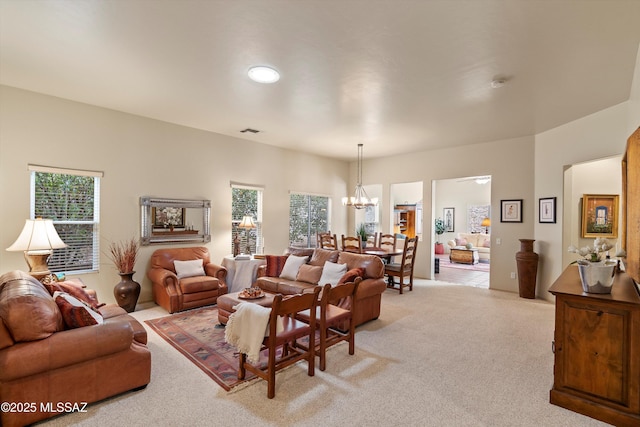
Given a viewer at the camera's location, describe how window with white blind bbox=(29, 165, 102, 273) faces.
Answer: facing the viewer and to the right of the viewer

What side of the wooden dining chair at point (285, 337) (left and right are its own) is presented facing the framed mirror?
front

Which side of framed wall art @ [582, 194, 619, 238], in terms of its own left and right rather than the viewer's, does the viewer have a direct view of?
front

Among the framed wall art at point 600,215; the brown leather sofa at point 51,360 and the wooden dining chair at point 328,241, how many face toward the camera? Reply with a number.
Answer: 1

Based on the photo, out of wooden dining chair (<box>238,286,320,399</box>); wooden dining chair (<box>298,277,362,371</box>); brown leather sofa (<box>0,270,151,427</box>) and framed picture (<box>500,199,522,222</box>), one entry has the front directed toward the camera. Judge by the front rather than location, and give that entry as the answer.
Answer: the framed picture

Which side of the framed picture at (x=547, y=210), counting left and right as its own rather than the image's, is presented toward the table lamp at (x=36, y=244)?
front

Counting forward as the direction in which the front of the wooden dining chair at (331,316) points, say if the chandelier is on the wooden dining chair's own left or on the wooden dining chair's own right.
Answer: on the wooden dining chair's own right

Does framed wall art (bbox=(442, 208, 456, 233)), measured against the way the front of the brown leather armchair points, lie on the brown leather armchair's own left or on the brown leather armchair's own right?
on the brown leather armchair's own left

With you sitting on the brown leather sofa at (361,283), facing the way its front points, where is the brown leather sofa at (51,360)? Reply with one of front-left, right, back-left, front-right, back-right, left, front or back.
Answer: front

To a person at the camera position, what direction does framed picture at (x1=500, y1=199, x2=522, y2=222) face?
facing the viewer

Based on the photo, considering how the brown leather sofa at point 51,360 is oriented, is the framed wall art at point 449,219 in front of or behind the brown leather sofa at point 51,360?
in front

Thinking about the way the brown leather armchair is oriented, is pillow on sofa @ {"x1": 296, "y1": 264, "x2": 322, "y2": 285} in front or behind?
in front

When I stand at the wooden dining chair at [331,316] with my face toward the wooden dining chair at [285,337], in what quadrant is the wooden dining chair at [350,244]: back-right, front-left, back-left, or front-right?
back-right

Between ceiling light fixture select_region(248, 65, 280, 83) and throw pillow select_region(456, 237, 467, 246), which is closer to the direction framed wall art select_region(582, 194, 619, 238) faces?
the ceiling light fixture
